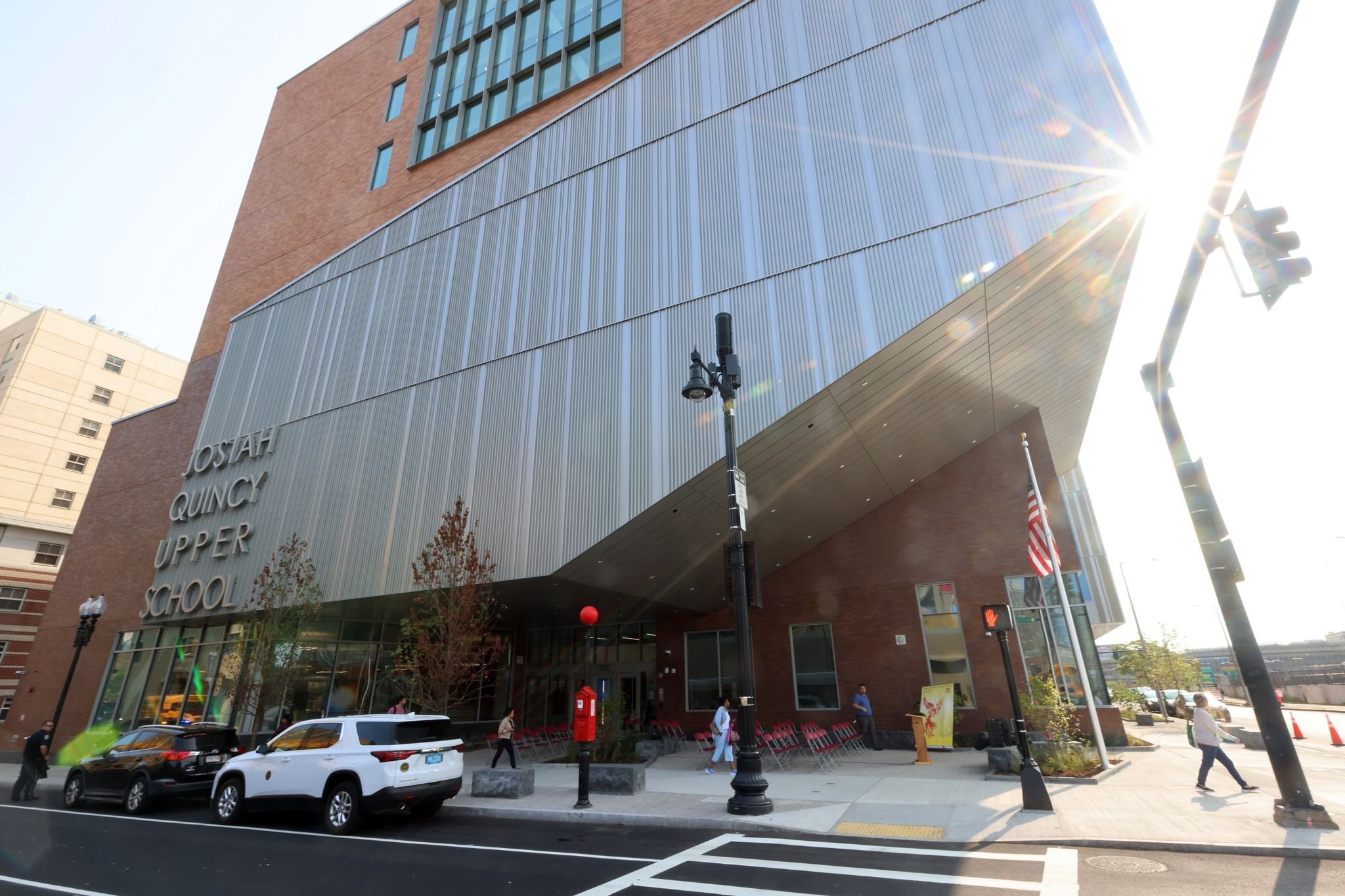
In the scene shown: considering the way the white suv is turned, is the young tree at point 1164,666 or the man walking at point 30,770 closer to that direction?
the man walking

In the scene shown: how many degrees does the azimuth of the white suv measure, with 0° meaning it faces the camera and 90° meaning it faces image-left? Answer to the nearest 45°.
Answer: approximately 135°

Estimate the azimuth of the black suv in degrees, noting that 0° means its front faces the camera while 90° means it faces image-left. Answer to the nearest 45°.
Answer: approximately 135°

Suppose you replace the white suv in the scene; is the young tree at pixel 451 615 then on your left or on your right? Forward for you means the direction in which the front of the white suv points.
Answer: on your right

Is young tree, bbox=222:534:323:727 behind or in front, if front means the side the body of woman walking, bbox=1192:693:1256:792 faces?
behind

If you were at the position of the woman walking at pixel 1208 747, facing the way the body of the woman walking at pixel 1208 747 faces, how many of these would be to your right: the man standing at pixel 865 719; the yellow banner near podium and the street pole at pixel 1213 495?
1

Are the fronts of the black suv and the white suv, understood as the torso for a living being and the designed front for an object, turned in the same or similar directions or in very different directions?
same or similar directions

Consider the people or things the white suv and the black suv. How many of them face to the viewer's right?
0

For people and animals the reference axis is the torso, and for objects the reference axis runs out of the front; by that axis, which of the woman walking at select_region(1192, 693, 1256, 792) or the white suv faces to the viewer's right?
the woman walking

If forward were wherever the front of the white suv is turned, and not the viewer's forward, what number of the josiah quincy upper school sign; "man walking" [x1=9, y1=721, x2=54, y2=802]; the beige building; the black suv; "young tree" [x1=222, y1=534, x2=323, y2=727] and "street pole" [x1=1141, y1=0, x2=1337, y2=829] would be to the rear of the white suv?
1

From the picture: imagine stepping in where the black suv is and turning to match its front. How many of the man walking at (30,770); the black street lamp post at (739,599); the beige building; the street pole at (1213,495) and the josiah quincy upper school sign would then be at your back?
2

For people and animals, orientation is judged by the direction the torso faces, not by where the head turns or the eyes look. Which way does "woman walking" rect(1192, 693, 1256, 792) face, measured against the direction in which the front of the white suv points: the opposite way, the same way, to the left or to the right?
the opposite way

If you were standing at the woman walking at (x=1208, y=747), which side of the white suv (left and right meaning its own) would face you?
back

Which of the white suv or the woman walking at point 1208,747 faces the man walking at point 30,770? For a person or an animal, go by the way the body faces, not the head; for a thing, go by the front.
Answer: the white suv

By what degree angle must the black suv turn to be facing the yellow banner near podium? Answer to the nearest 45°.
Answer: approximately 180°

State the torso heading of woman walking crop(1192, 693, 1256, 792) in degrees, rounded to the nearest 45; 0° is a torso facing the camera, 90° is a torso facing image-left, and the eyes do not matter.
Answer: approximately 270°

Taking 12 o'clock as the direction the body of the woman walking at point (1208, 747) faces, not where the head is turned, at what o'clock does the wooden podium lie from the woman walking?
The wooden podium is roughly at 7 o'clock from the woman walking.

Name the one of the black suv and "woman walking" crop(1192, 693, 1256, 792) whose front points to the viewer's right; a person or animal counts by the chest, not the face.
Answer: the woman walking

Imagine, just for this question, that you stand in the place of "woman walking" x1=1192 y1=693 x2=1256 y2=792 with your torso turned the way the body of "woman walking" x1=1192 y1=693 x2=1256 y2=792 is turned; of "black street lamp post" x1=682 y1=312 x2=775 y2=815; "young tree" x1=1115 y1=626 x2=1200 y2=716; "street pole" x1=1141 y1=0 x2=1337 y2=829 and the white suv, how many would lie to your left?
1

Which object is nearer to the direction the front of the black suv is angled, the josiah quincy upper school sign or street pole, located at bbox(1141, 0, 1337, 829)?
the josiah quincy upper school sign
